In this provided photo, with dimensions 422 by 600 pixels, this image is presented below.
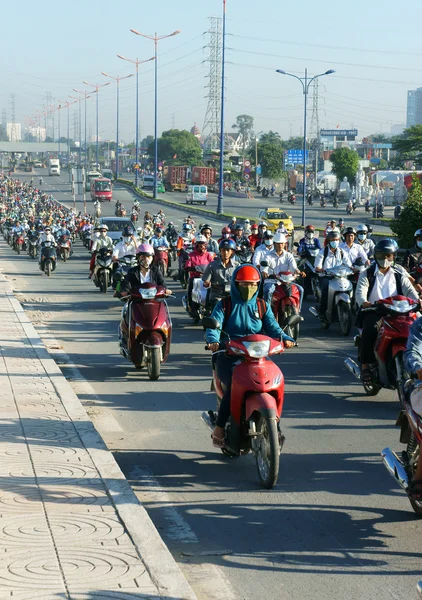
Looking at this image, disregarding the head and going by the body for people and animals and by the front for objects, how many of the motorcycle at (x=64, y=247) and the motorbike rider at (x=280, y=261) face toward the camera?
2

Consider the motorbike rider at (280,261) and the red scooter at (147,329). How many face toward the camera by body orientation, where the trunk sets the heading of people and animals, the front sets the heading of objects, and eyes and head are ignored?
2

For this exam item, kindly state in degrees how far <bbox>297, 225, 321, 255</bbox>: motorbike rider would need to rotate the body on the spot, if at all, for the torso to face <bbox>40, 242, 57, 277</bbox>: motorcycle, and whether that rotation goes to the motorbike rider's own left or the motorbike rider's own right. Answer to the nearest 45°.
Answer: approximately 135° to the motorbike rider's own right

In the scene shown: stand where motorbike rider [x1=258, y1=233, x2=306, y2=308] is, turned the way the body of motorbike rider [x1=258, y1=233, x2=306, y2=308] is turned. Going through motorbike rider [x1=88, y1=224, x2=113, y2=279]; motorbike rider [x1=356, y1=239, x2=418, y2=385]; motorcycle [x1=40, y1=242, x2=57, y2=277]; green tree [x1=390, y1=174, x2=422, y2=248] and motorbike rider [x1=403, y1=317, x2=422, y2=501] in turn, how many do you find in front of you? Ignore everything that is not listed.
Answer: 2

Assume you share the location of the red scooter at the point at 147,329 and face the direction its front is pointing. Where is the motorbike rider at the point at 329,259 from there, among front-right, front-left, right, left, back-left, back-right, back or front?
back-left

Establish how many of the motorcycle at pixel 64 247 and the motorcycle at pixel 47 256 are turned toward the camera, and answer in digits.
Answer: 2

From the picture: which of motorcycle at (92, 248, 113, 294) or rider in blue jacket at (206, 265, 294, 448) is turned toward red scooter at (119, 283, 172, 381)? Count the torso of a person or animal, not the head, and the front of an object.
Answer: the motorcycle

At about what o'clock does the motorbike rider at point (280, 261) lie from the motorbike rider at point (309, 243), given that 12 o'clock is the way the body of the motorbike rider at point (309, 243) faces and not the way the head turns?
the motorbike rider at point (280, 261) is roughly at 12 o'clock from the motorbike rider at point (309, 243).

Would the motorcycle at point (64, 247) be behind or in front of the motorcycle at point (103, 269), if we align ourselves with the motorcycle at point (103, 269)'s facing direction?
behind

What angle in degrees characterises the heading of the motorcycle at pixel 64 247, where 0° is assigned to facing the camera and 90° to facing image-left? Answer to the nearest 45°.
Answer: approximately 0°

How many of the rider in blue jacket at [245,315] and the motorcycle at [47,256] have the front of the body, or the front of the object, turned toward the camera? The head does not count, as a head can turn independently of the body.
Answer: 2
